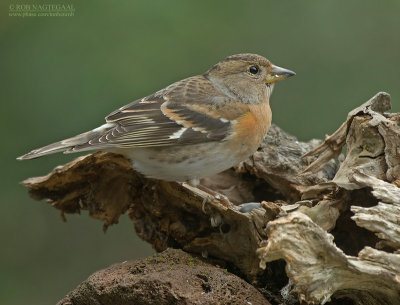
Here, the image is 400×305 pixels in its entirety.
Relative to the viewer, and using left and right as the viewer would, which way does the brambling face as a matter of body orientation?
facing to the right of the viewer
